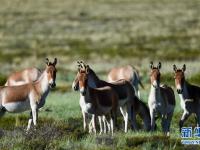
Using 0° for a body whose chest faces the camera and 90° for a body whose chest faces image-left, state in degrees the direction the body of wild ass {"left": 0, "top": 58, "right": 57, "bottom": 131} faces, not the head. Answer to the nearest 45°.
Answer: approximately 270°

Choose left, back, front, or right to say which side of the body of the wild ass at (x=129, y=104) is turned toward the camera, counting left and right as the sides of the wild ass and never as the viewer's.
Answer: left

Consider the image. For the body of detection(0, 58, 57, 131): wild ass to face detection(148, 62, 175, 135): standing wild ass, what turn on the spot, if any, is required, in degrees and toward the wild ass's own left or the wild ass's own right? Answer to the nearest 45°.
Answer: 0° — it already faces it

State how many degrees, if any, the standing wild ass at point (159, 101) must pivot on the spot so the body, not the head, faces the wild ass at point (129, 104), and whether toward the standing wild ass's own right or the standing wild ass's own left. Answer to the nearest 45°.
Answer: approximately 90° to the standing wild ass's own right
